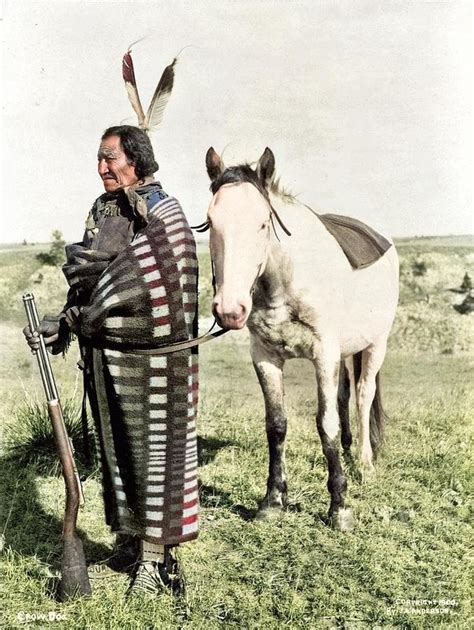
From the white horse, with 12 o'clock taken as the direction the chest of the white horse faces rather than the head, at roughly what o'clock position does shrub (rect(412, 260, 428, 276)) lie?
The shrub is roughly at 5 o'clock from the white horse.

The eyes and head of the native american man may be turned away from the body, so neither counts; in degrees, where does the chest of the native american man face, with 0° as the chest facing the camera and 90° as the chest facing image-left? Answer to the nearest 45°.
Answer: approximately 45°

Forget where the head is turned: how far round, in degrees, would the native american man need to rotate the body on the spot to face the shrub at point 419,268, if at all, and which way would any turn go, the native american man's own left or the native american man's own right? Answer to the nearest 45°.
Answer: approximately 180°

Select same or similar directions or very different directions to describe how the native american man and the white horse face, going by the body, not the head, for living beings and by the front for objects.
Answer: same or similar directions

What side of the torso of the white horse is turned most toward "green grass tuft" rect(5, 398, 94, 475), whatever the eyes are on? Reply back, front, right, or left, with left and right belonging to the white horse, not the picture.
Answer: right

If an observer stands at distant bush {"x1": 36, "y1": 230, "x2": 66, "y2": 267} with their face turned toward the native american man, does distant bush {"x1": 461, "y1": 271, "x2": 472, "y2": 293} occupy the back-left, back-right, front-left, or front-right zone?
front-left

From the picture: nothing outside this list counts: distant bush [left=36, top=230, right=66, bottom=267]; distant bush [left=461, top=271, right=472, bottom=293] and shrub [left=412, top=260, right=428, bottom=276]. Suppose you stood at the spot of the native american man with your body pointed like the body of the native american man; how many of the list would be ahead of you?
0

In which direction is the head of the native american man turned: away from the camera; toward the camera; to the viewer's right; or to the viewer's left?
to the viewer's left

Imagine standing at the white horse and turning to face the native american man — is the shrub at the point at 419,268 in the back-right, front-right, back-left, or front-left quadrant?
back-right

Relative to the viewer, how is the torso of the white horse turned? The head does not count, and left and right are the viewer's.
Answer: facing the viewer and to the left of the viewer

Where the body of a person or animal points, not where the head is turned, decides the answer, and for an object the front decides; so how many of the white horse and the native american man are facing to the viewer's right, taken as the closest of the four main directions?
0
